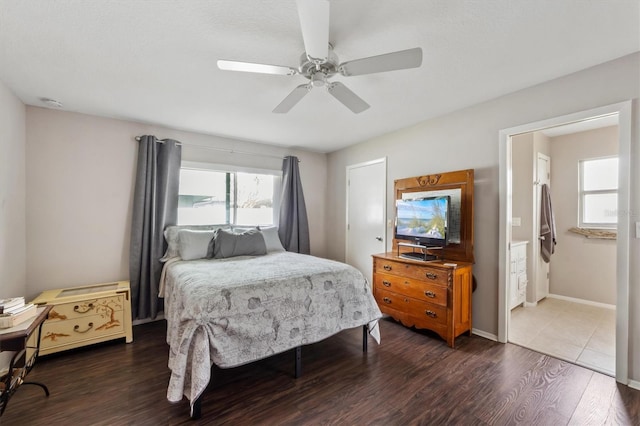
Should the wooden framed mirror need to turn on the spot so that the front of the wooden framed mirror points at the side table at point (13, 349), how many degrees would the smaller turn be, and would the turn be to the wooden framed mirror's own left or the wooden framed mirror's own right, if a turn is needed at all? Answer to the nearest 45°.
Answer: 0° — it already faces it

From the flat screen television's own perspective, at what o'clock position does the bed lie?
The bed is roughly at 12 o'clock from the flat screen television.

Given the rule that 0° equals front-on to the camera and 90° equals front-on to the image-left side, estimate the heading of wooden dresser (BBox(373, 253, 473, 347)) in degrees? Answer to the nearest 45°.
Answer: approximately 45°

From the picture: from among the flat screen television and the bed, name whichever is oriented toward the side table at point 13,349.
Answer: the flat screen television

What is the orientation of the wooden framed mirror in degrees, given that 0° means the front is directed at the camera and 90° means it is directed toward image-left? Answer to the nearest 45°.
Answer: approximately 45°

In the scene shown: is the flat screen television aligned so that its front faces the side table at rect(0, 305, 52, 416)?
yes

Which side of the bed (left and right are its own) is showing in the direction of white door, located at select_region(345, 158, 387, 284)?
left

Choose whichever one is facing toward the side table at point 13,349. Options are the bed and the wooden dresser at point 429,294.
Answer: the wooden dresser

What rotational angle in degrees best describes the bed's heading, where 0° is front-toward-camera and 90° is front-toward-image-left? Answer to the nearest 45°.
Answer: approximately 315°
